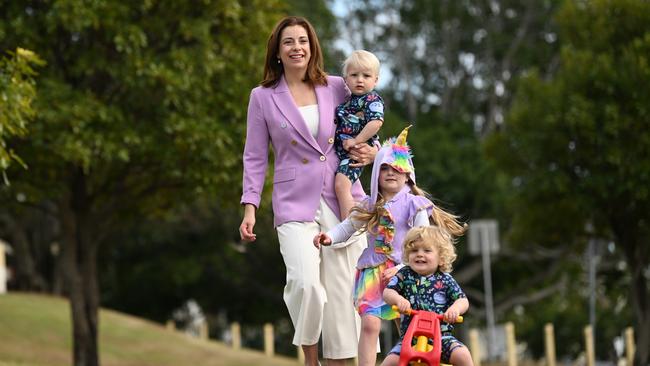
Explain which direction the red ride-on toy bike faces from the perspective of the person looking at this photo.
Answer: facing the viewer

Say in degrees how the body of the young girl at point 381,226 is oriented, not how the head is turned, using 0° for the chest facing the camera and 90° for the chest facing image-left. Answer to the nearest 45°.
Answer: approximately 0°

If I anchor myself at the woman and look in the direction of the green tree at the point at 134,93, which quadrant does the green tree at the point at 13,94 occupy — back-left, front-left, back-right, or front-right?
front-left

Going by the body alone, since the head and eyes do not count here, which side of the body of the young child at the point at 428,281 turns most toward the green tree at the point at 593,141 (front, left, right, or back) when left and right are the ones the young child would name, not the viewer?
back

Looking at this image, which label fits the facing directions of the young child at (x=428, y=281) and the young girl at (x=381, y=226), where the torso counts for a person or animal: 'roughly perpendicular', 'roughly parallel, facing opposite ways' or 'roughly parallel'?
roughly parallel

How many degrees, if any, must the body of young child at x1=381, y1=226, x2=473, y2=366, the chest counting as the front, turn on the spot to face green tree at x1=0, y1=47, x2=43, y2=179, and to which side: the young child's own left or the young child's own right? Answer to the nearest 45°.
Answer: approximately 135° to the young child's own right

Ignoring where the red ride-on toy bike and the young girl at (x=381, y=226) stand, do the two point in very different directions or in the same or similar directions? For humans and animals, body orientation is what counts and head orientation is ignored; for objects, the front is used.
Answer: same or similar directions

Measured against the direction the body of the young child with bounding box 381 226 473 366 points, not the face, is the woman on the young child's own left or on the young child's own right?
on the young child's own right

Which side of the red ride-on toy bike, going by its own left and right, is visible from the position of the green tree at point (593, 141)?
back

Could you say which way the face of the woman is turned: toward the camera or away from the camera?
toward the camera
